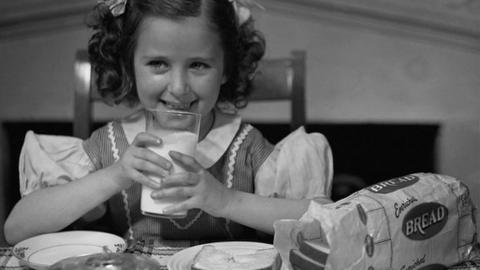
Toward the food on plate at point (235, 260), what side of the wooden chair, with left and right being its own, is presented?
front

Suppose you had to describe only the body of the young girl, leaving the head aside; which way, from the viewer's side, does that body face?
toward the camera

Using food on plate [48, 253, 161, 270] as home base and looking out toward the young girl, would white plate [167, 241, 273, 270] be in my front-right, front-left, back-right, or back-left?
front-right

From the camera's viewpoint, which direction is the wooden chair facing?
toward the camera

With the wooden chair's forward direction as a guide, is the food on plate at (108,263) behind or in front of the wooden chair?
in front

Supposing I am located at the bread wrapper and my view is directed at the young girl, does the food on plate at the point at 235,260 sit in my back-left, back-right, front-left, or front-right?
front-left

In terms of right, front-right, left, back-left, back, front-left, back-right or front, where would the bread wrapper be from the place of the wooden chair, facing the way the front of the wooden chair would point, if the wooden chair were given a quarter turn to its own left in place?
right

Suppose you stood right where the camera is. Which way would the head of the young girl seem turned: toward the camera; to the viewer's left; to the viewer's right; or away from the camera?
toward the camera
